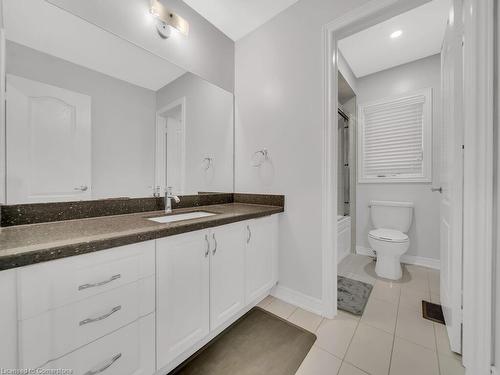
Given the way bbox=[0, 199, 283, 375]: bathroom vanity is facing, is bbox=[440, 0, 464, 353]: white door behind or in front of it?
in front

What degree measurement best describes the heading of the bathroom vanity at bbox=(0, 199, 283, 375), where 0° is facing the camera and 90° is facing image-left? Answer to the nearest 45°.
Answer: approximately 315°

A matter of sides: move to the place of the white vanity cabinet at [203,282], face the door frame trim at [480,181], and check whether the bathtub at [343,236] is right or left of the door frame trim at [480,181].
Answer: left

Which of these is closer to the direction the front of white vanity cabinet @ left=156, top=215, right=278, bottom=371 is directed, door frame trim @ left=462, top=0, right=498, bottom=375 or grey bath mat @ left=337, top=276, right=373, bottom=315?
the door frame trim

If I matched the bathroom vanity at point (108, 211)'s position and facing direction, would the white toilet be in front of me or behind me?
in front
